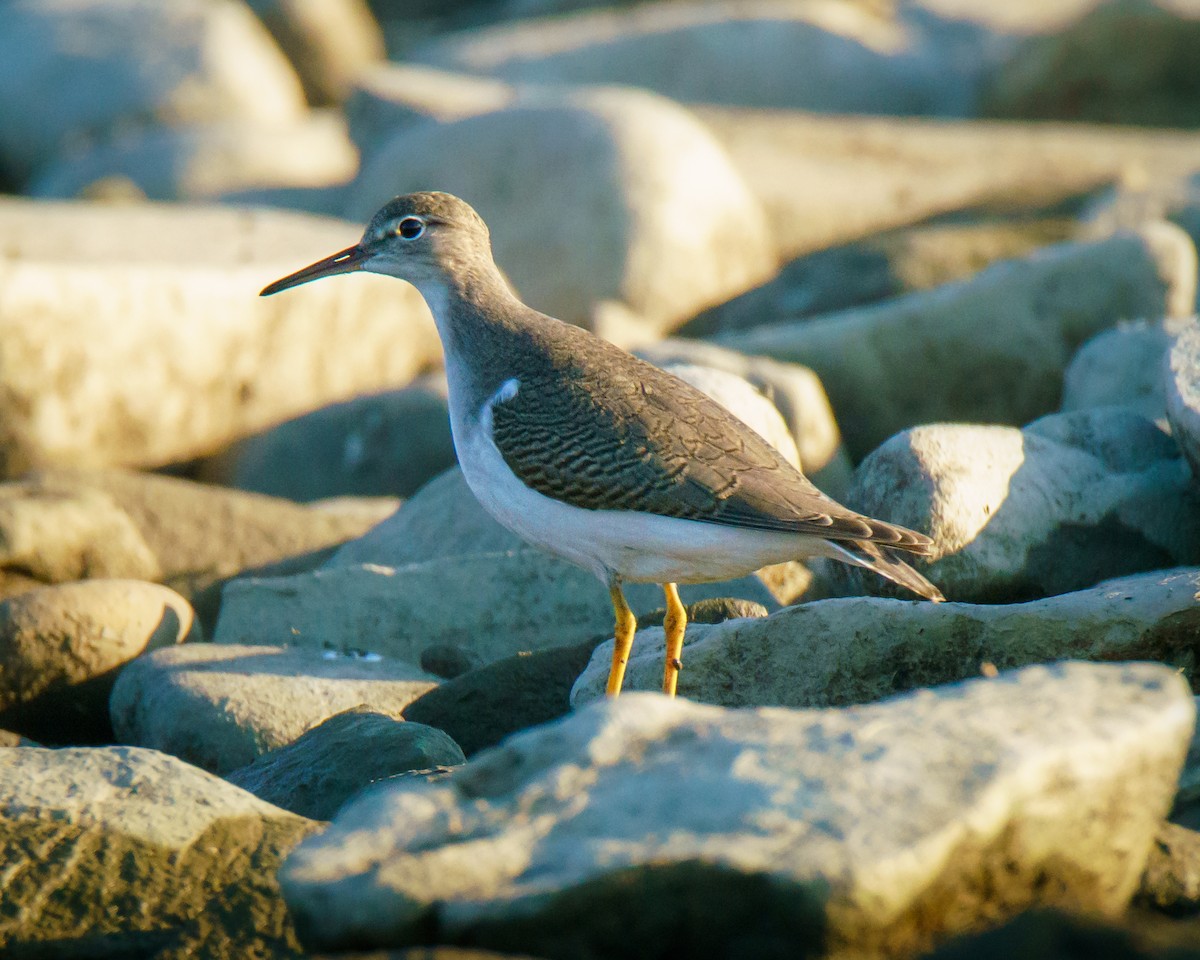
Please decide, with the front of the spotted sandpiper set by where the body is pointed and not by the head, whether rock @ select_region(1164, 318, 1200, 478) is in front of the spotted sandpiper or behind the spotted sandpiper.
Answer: behind

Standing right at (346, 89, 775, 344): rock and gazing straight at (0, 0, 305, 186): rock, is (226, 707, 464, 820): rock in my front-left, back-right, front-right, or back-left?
back-left

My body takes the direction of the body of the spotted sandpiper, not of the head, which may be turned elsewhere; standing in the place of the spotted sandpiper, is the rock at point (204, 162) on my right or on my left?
on my right

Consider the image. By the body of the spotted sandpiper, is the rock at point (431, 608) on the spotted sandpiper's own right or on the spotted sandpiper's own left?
on the spotted sandpiper's own right

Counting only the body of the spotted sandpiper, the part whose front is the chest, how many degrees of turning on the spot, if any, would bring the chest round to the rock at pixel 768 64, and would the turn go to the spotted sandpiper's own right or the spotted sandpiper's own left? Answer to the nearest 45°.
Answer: approximately 90° to the spotted sandpiper's own right

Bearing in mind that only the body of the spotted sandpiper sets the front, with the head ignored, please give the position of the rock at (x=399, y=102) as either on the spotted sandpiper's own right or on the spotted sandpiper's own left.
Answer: on the spotted sandpiper's own right

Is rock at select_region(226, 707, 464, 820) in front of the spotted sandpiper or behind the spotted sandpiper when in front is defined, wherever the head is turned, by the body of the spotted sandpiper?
in front

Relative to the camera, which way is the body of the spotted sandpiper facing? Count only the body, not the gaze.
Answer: to the viewer's left

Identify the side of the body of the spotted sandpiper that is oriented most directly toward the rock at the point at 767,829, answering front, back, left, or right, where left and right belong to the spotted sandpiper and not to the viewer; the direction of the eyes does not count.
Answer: left

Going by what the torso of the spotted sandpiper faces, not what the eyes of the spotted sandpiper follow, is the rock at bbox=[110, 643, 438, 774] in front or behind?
in front

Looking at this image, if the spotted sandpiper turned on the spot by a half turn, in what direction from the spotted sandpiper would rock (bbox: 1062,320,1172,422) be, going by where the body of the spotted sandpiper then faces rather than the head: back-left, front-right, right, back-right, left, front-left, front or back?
front-left
